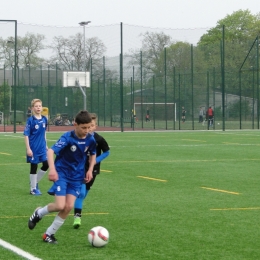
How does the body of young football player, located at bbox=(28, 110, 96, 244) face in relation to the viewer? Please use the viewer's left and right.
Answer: facing the viewer and to the right of the viewer

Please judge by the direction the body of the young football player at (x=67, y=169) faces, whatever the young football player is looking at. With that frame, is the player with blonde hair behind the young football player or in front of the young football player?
behind

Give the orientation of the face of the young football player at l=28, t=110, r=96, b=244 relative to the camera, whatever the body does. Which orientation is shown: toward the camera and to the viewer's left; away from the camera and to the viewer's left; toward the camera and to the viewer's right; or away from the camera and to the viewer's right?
toward the camera and to the viewer's right

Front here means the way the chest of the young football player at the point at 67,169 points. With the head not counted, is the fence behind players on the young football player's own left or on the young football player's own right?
on the young football player's own left

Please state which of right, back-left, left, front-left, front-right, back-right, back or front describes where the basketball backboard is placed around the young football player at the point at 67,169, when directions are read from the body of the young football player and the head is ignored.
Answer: back-left
